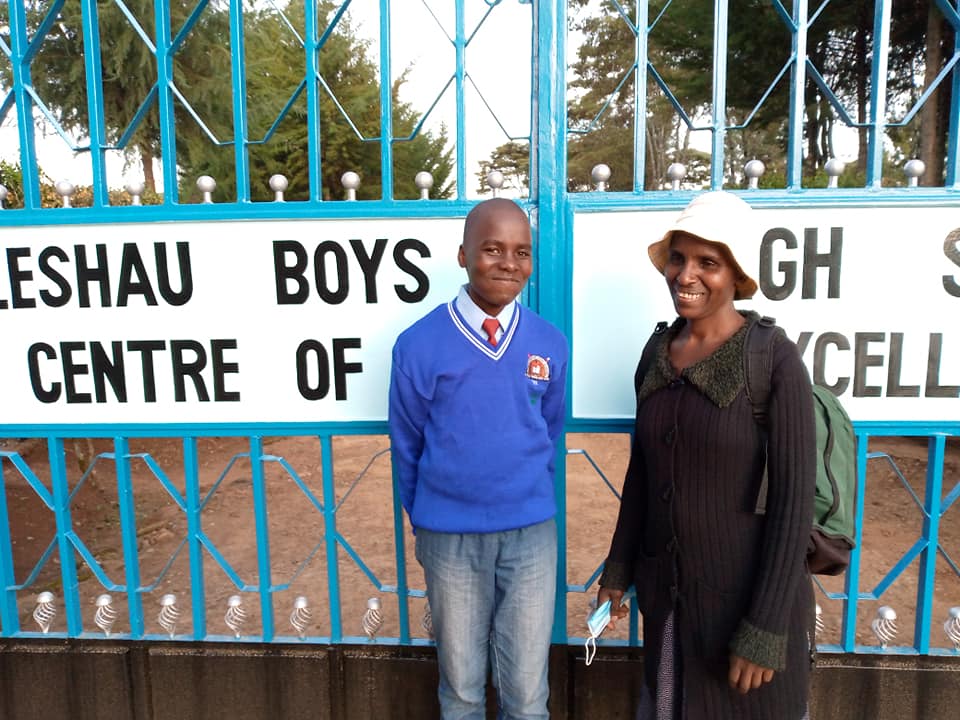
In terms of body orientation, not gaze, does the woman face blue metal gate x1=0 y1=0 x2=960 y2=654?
no

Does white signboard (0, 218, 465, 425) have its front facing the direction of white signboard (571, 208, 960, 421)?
no

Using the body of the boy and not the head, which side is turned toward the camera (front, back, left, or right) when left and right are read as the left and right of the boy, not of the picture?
front

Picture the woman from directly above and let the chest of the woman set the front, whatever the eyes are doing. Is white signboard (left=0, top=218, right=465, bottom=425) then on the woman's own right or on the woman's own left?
on the woman's own right

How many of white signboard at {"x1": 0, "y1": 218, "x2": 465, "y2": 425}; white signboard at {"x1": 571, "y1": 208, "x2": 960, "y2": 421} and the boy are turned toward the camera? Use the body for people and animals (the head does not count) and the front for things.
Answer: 3

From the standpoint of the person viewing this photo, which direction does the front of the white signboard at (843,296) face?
facing the viewer

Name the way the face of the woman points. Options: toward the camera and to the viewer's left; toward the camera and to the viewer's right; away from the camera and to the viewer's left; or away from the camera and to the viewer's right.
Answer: toward the camera and to the viewer's left

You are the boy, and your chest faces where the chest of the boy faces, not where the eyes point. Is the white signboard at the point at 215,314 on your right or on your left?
on your right

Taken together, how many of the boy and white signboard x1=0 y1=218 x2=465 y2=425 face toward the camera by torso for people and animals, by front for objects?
2

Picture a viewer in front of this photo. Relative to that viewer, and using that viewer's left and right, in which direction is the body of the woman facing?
facing the viewer and to the left of the viewer

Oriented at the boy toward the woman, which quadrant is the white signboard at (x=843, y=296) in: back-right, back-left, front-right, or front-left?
front-left

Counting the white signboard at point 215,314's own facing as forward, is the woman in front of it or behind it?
in front

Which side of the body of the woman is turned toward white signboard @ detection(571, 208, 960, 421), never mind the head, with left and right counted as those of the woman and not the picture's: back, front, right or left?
back
